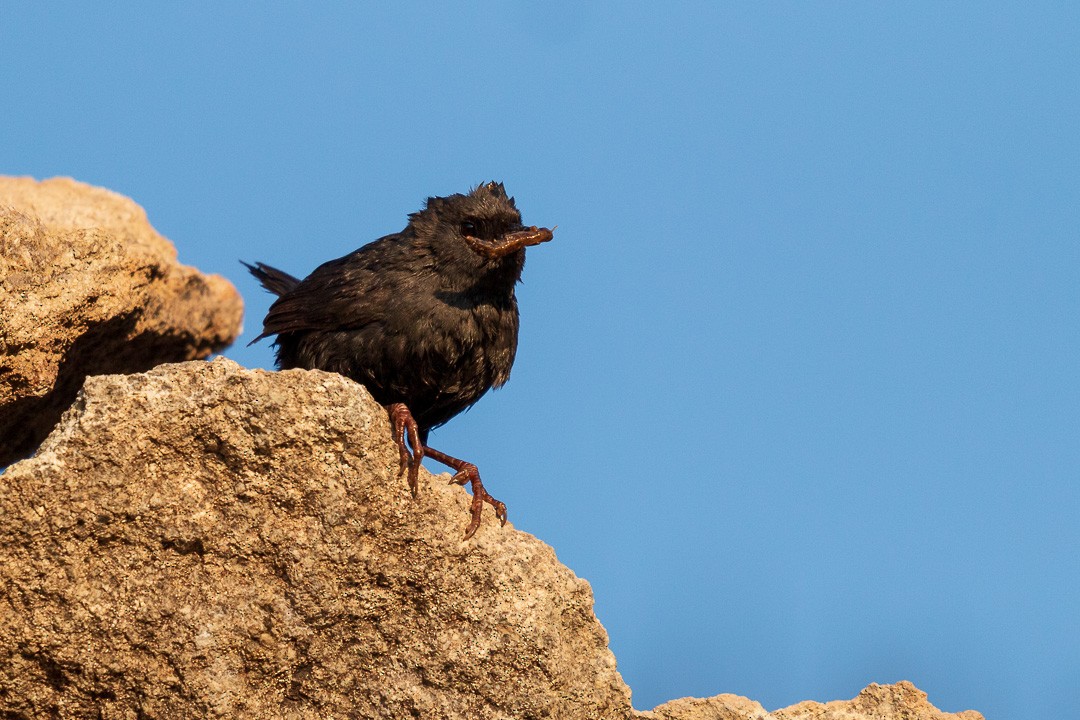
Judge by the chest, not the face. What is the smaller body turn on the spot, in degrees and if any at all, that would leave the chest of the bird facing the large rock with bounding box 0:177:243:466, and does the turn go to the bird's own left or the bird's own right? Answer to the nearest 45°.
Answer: approximately 180°

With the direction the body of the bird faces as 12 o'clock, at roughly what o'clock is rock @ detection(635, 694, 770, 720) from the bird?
The rock is roughly at 11 o'clock from the bird.

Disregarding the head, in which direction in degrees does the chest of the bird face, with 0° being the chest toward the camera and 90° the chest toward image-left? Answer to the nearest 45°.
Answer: approximately 315°

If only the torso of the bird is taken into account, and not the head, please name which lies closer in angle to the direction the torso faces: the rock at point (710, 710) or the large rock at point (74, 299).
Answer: the rock

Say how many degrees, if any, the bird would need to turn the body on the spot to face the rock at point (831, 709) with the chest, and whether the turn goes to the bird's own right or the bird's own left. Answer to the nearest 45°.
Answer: approximately 45° to the bird's own left

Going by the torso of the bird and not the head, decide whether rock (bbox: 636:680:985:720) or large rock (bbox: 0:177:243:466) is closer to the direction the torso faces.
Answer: the rock
